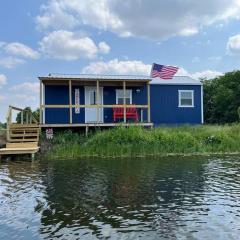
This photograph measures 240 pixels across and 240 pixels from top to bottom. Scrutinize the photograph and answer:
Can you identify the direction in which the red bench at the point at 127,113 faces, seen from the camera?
facing the viewer

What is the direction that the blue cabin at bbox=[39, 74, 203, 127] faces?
toward the camera

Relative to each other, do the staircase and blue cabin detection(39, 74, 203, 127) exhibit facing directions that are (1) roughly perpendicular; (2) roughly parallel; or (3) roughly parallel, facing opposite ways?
roughly parallel

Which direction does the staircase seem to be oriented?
toward the camera

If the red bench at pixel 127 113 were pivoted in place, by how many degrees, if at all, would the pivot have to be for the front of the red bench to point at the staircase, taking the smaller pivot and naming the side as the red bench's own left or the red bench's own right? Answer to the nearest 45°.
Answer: approximately 45° to the red bench's own right

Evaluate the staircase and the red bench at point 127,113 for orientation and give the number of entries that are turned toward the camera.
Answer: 2

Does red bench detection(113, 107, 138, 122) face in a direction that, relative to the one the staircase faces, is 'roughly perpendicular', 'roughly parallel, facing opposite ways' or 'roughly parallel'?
roughly parallel
